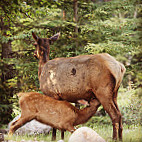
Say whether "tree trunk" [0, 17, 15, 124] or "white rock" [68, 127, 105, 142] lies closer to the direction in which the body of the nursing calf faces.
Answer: the white rock

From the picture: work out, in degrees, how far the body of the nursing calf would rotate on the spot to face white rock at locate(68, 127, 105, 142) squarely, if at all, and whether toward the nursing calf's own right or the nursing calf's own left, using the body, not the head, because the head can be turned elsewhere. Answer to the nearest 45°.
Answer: approximately 45° to the nursing calf's own right

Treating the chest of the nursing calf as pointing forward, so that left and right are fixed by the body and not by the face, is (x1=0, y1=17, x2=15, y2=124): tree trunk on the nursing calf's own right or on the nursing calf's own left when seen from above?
on the nursing calf's own left

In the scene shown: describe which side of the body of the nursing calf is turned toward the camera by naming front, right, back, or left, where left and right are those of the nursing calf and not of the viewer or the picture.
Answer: right
